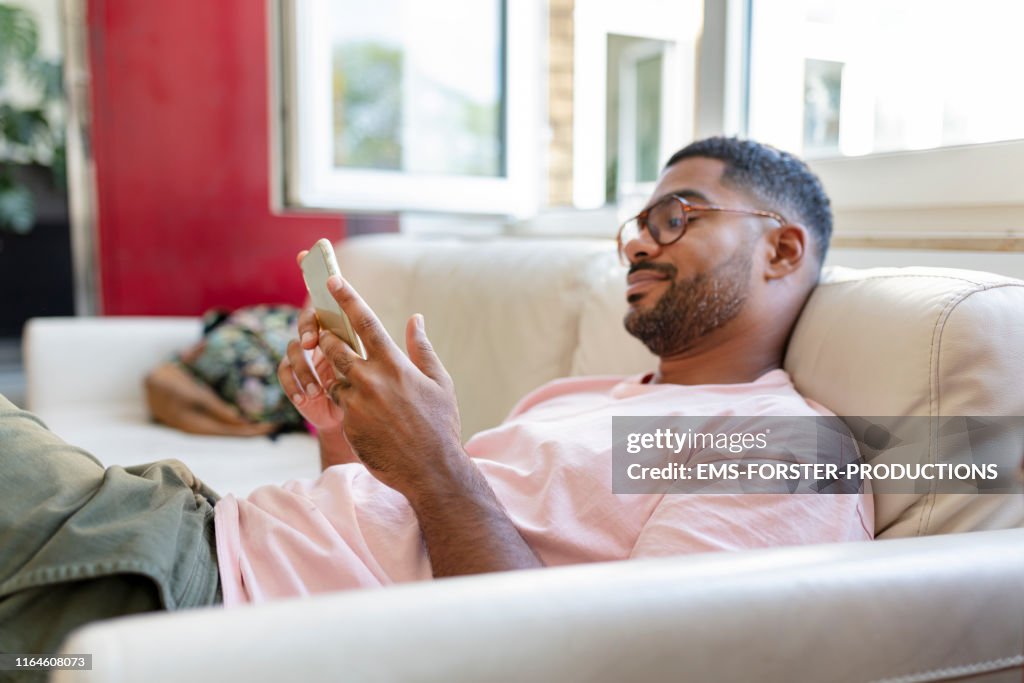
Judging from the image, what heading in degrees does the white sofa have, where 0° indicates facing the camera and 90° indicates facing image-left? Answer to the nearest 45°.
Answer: approximately 45°

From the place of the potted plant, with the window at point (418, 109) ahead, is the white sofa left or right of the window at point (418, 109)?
right

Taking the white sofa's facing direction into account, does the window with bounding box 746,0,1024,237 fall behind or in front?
behind

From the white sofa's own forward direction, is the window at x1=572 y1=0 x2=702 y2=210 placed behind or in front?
behind

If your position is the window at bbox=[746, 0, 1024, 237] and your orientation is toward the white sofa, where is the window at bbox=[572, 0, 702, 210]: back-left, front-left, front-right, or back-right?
front-right

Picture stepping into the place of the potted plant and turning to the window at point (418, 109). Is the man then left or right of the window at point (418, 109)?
right

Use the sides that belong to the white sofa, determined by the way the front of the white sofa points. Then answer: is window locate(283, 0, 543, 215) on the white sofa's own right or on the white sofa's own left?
on the white sofa's own right
